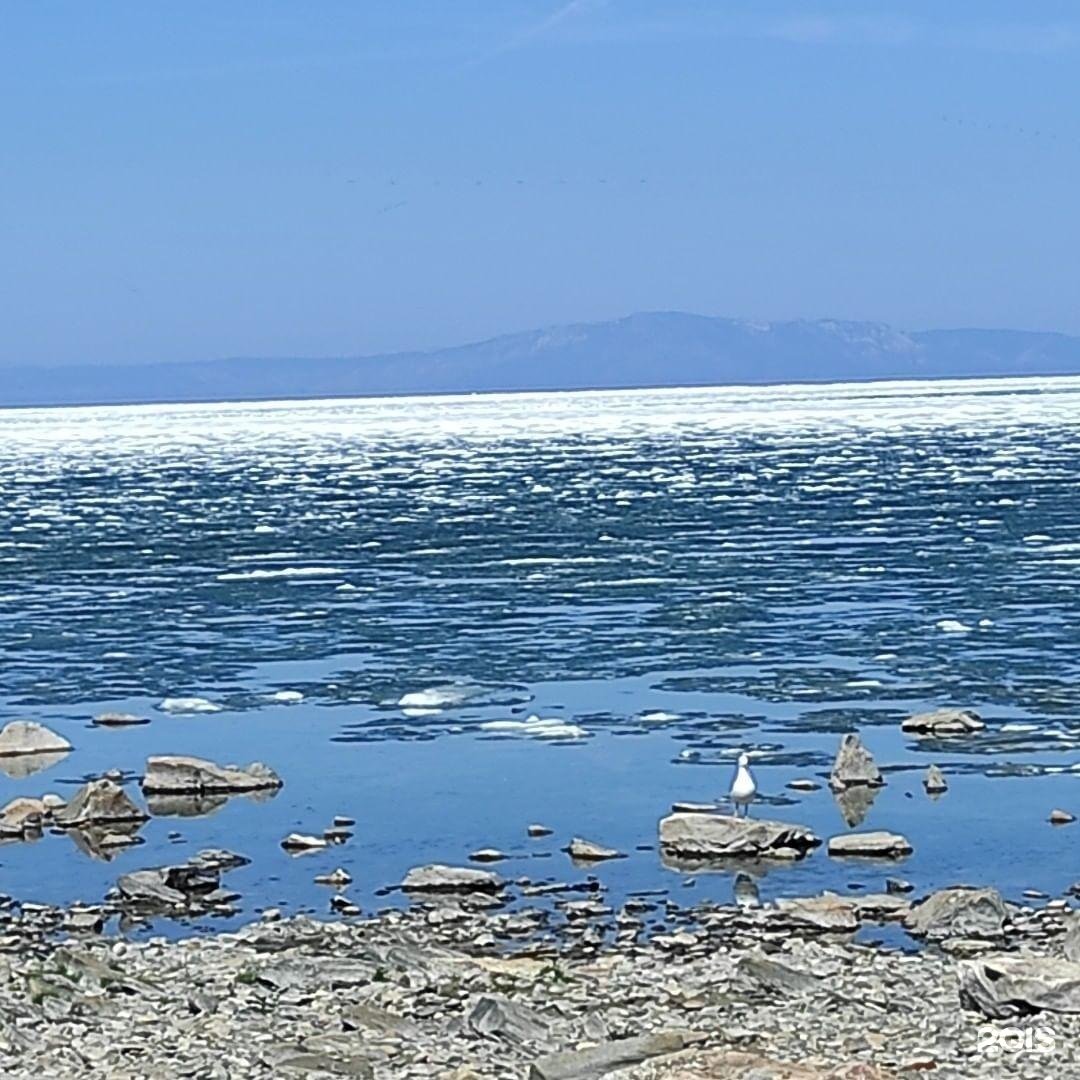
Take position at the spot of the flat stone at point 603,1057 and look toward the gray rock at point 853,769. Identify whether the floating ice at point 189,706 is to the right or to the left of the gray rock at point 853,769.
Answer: left

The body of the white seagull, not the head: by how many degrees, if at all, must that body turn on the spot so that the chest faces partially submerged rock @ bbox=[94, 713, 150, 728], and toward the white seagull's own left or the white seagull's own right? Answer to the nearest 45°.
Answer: approximately 135° to the white seagull's own right

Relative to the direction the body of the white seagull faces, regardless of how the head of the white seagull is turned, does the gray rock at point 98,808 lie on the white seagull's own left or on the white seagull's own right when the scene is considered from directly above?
on the white seagull's own right

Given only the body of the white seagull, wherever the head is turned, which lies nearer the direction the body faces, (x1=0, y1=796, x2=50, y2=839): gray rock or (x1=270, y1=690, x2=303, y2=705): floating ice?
the gray rock

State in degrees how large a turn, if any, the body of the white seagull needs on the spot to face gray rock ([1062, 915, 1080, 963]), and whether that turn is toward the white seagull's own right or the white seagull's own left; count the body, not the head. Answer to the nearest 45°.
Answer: approximately 45° to the white seagull's own left

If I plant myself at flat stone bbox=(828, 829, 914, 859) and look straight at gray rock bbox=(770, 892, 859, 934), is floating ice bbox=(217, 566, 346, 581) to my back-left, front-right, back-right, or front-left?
back-right

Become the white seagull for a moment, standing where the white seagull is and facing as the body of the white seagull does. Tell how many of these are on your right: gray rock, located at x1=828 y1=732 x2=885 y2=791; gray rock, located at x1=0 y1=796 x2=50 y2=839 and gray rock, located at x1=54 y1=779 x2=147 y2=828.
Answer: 2

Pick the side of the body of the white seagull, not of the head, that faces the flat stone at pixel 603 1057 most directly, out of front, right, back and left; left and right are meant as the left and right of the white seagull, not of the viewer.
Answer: front

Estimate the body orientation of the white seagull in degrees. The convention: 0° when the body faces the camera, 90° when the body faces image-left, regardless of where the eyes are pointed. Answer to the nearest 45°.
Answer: approximately 0°

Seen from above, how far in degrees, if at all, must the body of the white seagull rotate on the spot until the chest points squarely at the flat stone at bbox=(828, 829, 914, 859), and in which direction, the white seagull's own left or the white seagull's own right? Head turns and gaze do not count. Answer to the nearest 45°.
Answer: approximately 45° to the white seagull's own left

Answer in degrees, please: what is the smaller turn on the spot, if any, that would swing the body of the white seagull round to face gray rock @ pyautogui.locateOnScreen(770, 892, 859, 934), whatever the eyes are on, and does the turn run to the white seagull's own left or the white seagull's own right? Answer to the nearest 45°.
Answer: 0° — it already faces it

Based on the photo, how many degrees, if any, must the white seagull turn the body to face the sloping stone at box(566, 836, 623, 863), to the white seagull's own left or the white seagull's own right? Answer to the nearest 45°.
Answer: approximately 45° to the white seagull's own right

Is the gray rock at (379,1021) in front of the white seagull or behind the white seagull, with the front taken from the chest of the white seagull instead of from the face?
in front

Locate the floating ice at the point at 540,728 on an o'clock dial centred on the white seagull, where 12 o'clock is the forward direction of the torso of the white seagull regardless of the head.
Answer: The floating ice is roughly at 5 o'clock from the white seagull.

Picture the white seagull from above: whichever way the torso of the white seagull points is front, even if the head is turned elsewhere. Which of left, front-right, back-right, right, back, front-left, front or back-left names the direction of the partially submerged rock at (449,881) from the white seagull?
front-right
